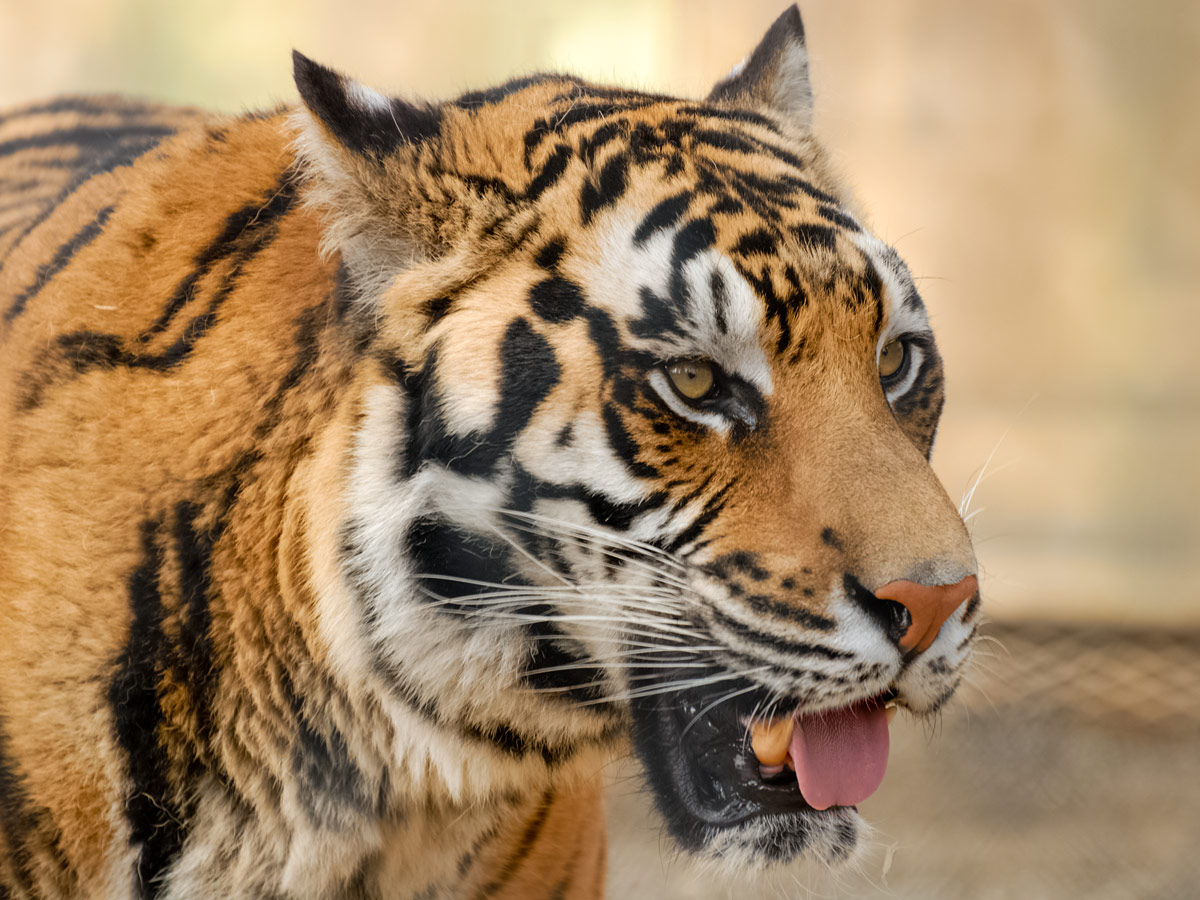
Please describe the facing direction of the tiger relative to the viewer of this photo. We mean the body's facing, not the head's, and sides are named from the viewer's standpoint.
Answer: facing the viewer and to the right of the viewer
